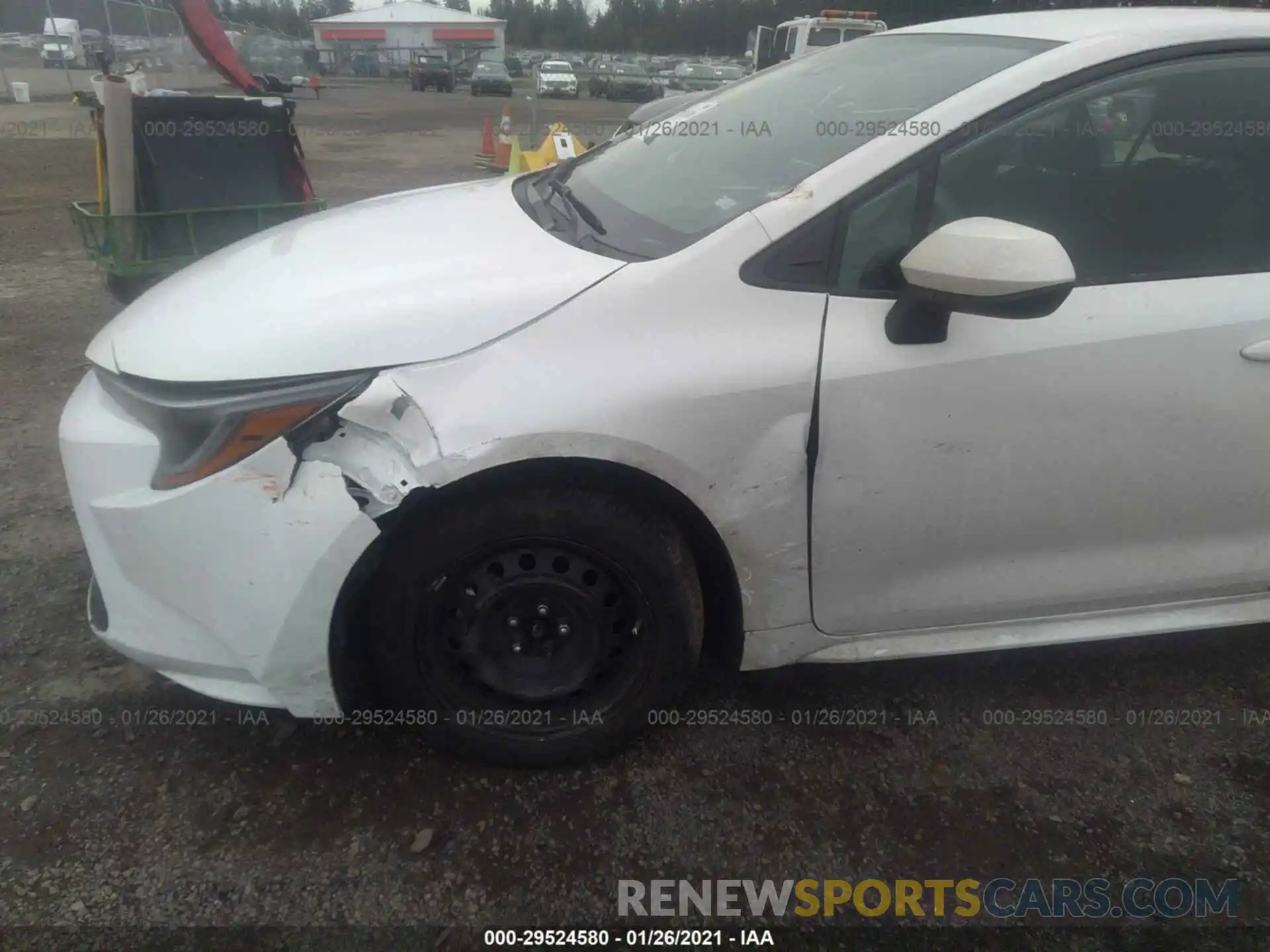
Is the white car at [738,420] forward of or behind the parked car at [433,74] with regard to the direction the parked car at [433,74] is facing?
forward

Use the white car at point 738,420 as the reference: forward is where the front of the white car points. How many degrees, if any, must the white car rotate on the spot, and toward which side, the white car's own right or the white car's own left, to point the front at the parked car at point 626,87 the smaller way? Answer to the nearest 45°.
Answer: approximately 90° to the white car's own right

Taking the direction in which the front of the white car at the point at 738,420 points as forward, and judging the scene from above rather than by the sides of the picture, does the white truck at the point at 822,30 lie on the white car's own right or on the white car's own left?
on the white car's own right

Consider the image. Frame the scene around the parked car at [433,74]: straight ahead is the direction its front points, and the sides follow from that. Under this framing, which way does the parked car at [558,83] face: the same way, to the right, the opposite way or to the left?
the same way

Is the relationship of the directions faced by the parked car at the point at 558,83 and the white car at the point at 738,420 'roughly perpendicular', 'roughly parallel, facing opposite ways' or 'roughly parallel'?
roughly perpendicular

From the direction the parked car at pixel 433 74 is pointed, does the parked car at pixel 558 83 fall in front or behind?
in front

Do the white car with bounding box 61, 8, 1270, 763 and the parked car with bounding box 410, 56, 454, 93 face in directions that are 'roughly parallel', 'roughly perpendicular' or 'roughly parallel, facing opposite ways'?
roughly perpendicular

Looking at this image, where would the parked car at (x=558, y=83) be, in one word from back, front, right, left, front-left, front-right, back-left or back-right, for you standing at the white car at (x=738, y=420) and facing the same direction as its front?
right

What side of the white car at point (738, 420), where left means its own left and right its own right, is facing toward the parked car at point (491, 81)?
right

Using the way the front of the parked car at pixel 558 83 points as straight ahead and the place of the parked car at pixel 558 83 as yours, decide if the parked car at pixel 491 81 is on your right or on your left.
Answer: on your right

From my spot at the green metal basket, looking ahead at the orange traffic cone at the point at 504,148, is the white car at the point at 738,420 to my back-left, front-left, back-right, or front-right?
back-right

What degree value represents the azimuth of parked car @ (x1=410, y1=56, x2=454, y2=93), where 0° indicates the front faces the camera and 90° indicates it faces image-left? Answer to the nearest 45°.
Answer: approximately 0°

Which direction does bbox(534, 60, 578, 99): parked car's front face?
toward the camera

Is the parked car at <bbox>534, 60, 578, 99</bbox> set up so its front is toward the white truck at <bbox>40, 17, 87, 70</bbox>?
no

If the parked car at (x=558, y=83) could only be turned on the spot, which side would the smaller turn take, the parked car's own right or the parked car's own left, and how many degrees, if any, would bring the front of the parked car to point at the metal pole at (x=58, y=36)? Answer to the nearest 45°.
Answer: approximately 45° to the parked car's own right

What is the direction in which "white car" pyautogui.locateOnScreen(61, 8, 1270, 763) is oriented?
to the viewer's left

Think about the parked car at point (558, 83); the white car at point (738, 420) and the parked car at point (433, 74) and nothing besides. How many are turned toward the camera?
2
